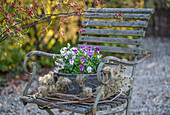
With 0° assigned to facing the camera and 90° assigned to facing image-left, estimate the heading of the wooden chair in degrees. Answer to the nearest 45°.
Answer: approximately 45°
